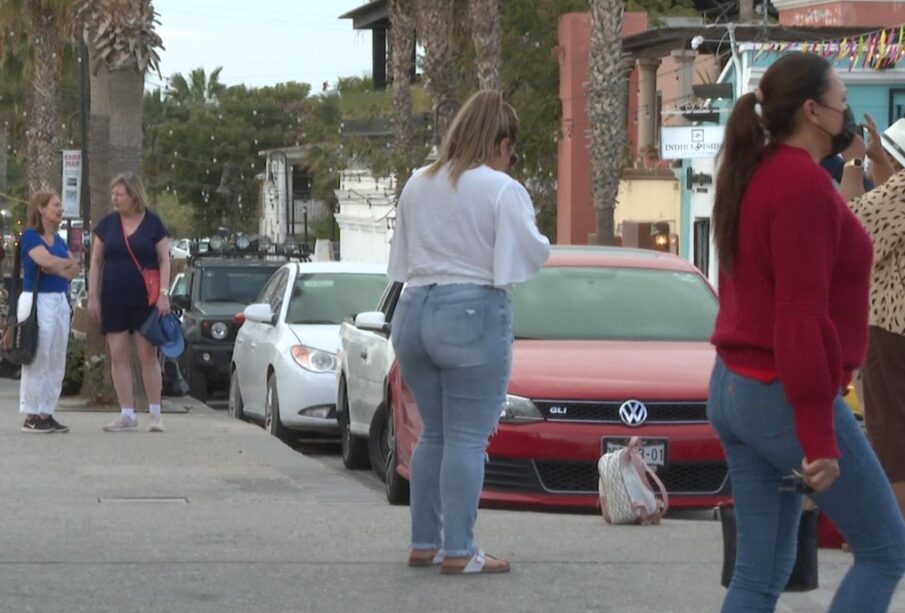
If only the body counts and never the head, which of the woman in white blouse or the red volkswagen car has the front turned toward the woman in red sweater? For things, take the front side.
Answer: the red volkswagen car

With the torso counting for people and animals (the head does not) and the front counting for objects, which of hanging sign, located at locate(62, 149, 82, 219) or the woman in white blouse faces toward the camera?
the hanging sign

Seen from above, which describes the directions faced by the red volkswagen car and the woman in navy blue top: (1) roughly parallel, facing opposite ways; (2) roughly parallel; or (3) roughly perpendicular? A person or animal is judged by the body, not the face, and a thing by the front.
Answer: roughly parallel

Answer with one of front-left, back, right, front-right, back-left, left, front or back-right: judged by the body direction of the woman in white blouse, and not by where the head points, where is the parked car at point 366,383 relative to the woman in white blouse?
front-left

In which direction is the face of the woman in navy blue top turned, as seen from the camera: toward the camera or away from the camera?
toward the camera

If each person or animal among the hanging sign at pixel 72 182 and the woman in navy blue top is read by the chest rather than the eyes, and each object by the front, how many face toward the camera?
2

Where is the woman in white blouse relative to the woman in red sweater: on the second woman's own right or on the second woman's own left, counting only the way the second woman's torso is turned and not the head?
on the second woman's own left

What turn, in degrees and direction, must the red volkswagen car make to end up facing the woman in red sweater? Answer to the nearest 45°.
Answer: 0° — it already faces them

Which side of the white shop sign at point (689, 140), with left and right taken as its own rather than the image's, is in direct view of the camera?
front

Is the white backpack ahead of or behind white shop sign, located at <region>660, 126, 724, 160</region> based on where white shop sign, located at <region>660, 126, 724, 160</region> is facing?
ahead

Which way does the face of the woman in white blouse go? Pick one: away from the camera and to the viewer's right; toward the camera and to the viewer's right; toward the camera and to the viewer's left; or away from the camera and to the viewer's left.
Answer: away from the camera and to the viewer's right

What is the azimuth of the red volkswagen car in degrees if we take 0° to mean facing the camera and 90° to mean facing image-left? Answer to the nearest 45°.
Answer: approximately 0°

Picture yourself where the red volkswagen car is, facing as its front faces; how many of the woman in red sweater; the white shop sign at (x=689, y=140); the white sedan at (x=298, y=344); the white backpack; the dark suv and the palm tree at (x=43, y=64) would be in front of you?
2

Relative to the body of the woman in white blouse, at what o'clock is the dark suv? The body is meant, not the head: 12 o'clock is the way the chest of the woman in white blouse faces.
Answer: The dark suv is roughly at 10 o'clock from the woman in white blouse.

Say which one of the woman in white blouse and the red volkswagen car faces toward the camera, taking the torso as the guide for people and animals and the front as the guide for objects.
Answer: the red volkswagen car
